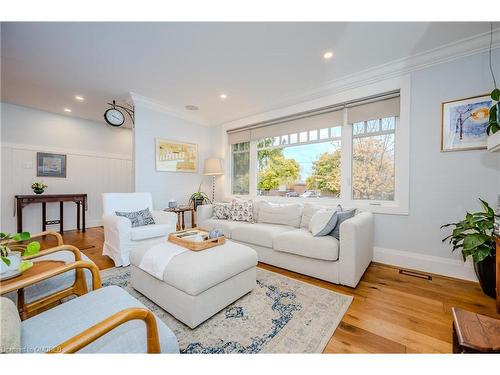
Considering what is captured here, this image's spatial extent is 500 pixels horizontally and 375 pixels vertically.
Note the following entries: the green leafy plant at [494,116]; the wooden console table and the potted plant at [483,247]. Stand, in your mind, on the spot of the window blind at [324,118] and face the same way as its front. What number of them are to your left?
2

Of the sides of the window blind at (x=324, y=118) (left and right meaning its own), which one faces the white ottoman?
front

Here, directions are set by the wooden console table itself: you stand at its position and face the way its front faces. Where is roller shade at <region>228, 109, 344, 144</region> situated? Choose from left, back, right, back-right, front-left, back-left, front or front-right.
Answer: front-left

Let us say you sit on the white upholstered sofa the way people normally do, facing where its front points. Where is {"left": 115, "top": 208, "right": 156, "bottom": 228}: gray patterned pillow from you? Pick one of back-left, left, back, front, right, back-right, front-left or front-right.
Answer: front-right

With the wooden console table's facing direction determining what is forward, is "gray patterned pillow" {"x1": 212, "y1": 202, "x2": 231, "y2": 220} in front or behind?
in front

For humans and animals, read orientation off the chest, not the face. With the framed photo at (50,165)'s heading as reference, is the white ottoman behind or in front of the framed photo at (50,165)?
in front

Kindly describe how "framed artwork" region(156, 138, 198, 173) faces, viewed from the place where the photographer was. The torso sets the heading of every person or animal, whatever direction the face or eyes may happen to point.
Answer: facing the viewer and to the right of the viewer

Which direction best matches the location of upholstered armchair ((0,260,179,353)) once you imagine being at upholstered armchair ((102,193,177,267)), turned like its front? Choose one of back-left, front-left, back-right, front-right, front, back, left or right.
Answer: front-right

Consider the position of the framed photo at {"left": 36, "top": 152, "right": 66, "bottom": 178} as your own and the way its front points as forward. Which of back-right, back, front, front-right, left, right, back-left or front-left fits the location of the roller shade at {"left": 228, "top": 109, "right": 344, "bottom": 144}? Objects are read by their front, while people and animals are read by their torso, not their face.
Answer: front-left

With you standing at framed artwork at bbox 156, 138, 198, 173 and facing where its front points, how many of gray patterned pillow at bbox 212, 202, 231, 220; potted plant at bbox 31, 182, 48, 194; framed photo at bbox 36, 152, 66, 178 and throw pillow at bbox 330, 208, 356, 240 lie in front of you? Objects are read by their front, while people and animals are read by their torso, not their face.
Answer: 2

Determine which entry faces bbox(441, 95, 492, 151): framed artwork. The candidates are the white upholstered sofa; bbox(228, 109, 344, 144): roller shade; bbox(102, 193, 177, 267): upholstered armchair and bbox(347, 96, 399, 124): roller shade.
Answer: the upholstered armchair
